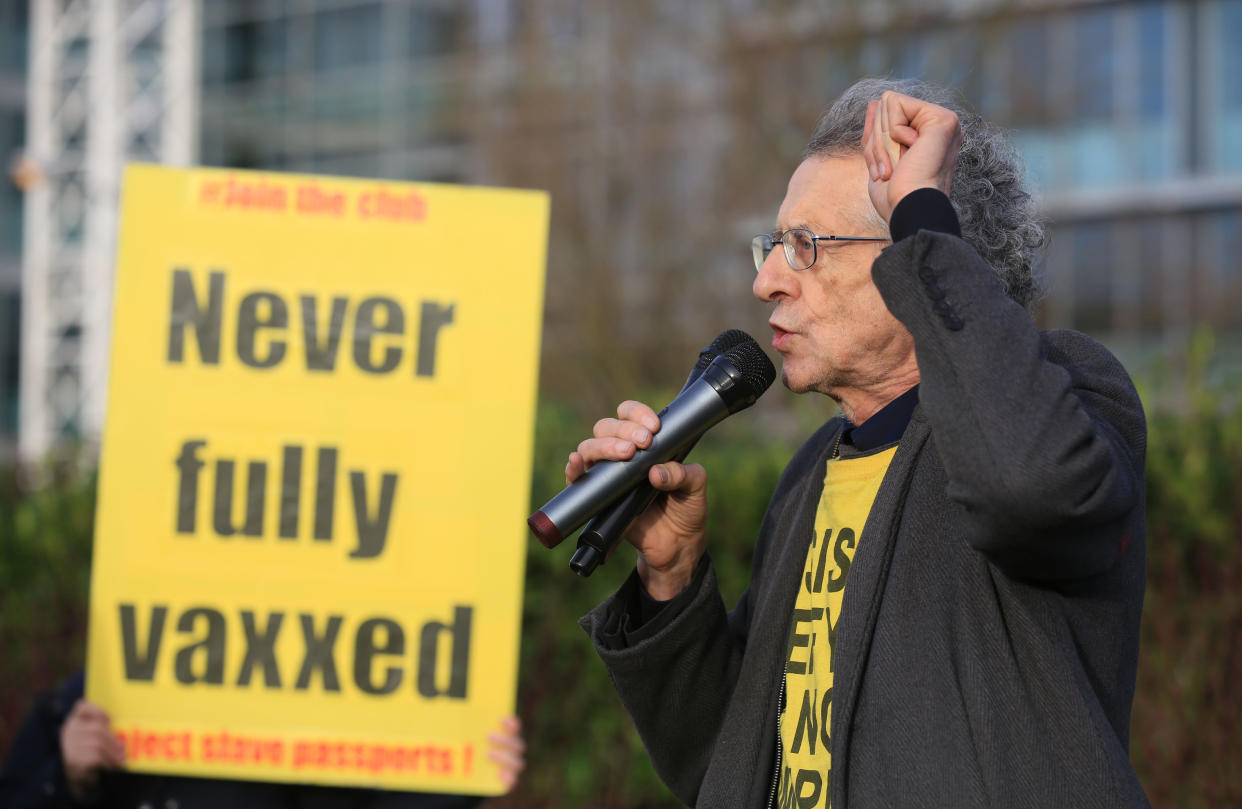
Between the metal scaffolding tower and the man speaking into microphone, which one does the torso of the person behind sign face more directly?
the man speaking into microphone

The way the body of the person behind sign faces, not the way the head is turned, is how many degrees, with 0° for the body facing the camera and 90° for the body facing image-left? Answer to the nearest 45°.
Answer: approximately 0°

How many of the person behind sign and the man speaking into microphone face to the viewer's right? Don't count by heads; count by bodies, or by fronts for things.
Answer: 0

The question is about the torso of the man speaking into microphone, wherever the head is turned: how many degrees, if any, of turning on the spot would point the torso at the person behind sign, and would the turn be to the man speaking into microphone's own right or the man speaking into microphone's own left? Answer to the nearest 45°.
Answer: approximately 90° to the man speaking into microphone's own right

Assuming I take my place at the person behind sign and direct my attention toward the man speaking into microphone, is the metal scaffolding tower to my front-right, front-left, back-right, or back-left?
back-left

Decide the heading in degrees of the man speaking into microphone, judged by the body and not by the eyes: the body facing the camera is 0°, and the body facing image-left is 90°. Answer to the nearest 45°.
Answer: approximately 45°

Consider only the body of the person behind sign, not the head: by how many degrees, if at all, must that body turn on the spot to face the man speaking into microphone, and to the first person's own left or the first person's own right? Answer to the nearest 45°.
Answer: approximately 45° to the first person's own left

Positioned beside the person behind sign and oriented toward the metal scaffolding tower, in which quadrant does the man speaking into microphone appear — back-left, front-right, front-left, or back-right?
back-right

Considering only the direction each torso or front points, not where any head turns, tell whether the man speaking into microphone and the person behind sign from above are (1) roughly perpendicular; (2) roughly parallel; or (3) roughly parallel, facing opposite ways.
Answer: roughly perpendicular

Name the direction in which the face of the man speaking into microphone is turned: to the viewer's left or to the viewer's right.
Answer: to the viewer's left

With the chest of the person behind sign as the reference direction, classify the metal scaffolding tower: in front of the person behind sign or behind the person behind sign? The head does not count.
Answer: behind

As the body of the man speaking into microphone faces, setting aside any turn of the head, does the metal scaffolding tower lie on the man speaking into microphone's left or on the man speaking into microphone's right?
on the man speaking into microphone's right
